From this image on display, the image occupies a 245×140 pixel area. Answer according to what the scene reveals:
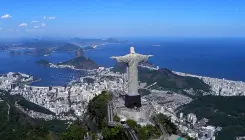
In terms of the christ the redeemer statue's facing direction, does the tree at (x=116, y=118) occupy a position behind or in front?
behind

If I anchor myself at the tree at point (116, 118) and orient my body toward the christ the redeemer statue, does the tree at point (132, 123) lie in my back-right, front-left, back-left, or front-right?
back-right

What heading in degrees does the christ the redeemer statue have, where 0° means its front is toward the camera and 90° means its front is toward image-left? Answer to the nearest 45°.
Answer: approximately 180°

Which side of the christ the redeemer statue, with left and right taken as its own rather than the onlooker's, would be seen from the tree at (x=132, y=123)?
back
